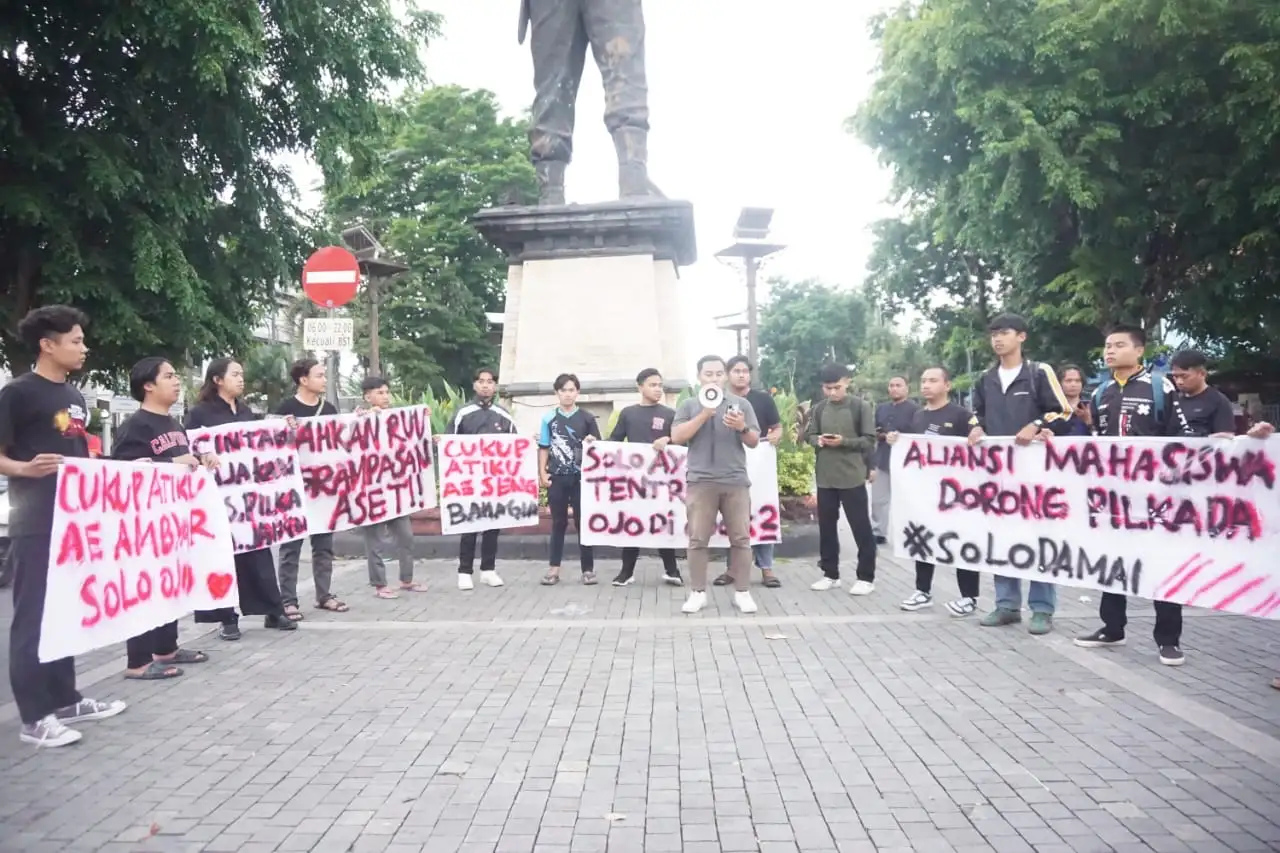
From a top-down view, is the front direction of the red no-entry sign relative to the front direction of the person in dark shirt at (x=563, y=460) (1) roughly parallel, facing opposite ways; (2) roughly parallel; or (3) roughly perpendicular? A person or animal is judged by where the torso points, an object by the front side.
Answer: roughly parallel

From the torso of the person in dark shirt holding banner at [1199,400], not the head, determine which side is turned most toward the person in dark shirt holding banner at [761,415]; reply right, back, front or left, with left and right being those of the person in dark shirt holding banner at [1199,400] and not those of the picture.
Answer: right

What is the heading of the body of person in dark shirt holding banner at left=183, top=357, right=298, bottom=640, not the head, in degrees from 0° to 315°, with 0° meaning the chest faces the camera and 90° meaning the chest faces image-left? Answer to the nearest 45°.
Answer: approximately 315°

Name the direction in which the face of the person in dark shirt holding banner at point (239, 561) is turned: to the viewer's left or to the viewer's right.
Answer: to the viewer's right

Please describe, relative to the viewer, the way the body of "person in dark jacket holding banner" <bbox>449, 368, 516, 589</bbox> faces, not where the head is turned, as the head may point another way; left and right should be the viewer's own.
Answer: facing the viewer

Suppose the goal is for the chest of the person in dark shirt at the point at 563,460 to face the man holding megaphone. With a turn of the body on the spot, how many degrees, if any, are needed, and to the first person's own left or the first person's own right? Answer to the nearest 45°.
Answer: approximately 45° to the first person's own left

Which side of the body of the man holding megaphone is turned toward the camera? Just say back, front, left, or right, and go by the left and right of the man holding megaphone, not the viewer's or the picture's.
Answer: front

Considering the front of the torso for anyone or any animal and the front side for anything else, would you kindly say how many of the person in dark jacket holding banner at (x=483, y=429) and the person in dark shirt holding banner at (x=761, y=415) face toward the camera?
2

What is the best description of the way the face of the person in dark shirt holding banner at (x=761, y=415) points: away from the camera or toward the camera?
toward the camera

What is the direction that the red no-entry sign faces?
toward the camera

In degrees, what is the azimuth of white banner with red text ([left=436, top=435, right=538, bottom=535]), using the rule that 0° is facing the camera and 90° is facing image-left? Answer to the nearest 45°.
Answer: approximately 0°

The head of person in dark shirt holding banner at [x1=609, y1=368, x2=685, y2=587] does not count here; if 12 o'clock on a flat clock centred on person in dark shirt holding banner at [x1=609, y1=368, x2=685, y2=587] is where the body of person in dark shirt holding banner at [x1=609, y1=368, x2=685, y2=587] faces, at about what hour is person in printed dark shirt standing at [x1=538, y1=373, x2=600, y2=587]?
person in printed dark shirt standing at [x1=538, y1=373, x2=600, y2=587] is roughly at 3 o'clock from person in dark shirt holding banner at [x1=609, y1=368, x2=685, y2=587].

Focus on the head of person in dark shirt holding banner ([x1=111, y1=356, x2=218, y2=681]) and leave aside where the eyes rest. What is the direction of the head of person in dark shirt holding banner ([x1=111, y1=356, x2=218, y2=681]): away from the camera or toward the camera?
toward the camera

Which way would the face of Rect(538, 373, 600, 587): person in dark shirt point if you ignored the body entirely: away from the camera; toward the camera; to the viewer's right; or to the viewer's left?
toward the camera

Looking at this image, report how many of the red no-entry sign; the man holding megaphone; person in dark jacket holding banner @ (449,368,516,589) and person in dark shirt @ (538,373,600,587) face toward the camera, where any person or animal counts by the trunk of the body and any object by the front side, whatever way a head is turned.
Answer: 4

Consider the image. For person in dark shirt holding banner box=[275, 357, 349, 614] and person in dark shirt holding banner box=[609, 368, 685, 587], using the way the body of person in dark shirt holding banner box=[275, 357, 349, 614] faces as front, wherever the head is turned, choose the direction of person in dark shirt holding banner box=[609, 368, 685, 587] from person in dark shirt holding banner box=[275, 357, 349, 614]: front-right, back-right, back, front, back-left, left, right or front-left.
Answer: front-left
